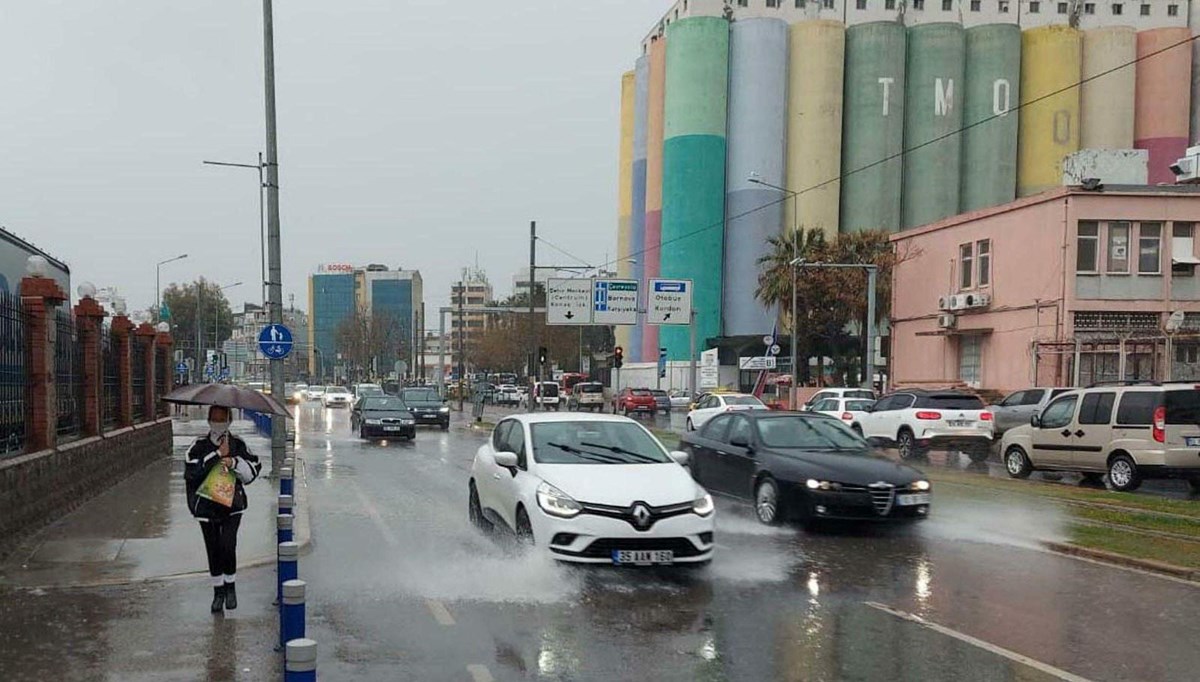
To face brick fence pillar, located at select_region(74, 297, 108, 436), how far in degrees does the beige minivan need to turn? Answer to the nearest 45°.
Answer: approximately 90° to its left

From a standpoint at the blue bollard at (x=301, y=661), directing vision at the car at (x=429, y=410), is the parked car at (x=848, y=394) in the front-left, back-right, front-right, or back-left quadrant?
front-right

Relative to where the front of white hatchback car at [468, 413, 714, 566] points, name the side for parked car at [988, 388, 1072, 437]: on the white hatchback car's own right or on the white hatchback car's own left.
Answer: on the white hatchback car's own left

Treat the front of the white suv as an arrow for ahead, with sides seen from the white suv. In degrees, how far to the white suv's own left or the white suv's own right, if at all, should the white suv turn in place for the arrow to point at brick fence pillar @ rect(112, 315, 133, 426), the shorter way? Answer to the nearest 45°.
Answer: approximately 90° to the white suv's own left

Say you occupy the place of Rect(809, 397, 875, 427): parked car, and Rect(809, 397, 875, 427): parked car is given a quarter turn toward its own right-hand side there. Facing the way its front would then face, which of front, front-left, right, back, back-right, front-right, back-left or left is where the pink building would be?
front

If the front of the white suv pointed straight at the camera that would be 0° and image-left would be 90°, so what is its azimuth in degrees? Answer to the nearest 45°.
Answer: approximately 135°

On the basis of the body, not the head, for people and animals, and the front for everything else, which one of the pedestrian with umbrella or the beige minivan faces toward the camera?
the pedestrian with umbrella

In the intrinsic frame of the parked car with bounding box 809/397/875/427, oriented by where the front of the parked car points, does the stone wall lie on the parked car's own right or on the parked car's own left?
on the parked car's own left

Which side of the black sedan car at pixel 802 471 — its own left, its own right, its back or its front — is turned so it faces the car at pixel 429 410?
back

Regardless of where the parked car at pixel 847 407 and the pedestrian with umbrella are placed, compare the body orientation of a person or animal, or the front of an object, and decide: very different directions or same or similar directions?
very different directions

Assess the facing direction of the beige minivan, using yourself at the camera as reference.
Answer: facing away from the viewer and to the left of the viewer

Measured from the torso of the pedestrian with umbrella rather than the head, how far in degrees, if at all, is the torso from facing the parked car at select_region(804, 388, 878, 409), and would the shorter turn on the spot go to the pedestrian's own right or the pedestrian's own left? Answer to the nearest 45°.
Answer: approximately 135° to the pedestrian's own left

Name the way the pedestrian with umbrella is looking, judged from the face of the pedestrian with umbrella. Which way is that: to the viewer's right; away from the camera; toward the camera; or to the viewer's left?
toward the camera

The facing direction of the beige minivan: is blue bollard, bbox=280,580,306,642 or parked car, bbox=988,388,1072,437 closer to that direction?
the parked car

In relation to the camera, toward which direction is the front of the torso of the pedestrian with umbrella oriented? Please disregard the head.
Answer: toward the camera

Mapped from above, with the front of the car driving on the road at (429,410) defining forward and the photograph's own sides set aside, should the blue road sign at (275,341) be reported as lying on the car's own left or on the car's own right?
on the car's own right

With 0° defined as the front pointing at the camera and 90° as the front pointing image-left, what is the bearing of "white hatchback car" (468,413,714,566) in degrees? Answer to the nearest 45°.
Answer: approximately 315°

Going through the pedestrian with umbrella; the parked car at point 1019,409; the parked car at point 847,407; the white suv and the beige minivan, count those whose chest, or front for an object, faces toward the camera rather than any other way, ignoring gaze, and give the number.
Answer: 1
